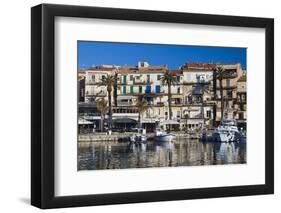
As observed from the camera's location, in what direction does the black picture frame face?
facing the viewer and to the right of the viewer
